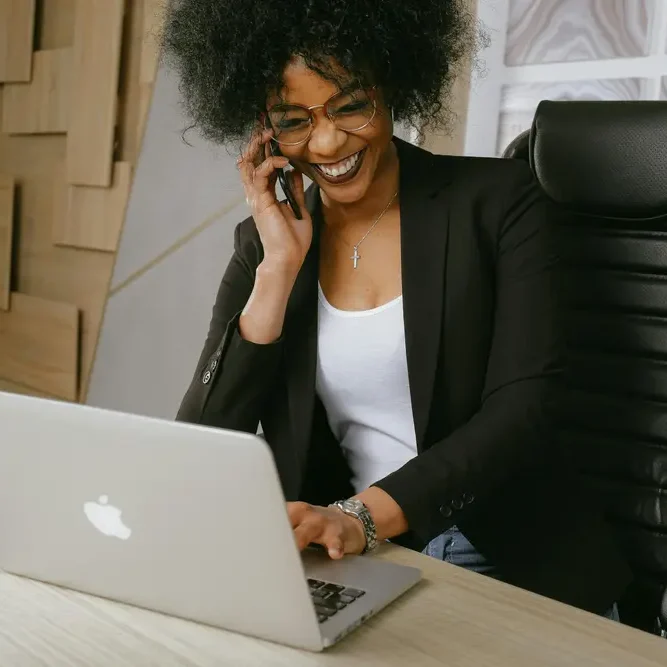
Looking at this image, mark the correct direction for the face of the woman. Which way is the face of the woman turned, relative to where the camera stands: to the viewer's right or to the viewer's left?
to the viewer's left

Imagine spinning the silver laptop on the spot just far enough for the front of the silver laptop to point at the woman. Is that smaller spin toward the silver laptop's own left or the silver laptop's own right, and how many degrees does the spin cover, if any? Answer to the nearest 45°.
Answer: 0° — it already faces them

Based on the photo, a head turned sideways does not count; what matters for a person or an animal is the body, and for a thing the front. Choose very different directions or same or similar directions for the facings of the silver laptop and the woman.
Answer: very different directions

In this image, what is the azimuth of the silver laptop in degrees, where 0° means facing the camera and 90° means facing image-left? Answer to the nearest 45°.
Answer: approximately 225°
